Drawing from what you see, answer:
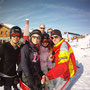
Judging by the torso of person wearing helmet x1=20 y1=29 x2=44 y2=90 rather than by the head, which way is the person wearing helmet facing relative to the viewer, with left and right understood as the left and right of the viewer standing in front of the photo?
facing the viewer and to the right of the viewer
